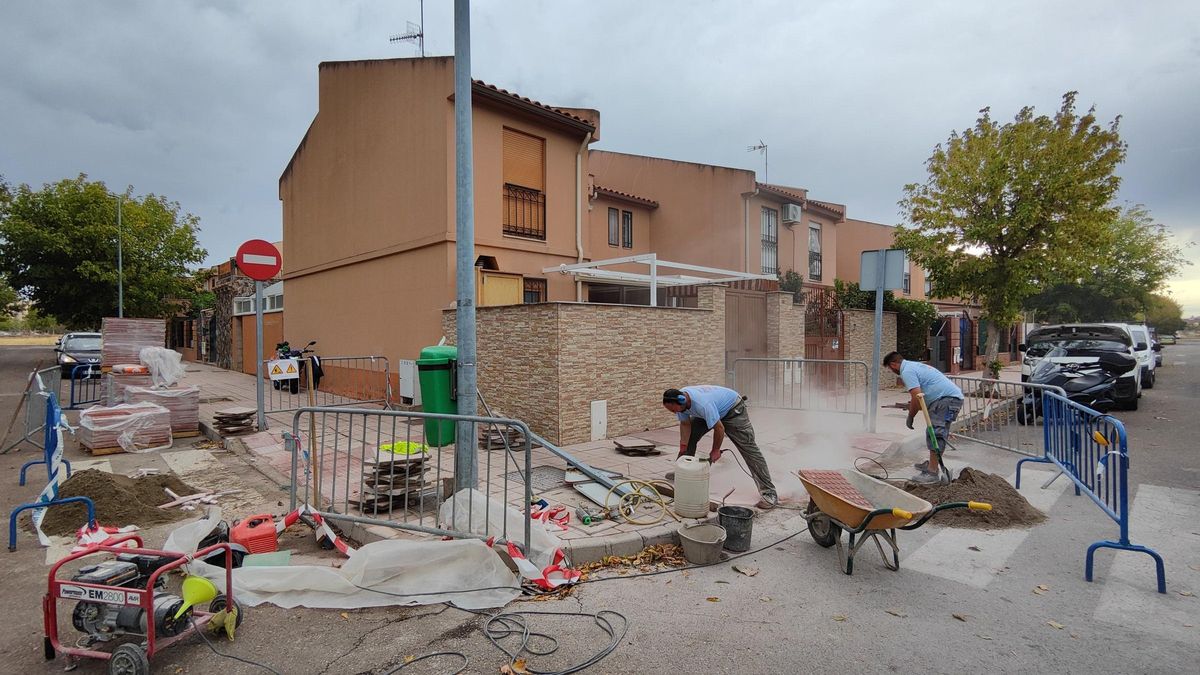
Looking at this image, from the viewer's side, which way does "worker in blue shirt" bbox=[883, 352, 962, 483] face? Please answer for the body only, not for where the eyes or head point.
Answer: to the viewer's left

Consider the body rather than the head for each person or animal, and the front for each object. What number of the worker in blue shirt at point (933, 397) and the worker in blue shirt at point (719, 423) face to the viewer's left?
2

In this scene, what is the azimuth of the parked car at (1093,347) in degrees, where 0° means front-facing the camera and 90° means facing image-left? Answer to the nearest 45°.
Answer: approximately 0°

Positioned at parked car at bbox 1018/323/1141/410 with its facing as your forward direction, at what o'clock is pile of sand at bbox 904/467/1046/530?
The pile of sand is roughly at 12 o'clock from the parked car.

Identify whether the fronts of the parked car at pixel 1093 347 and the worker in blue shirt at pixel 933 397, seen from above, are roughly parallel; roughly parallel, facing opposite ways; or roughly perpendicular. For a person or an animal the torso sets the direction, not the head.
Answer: roughly perpendicular

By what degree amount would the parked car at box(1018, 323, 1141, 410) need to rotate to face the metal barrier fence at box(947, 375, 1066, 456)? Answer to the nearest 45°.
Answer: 0° — it already faces it

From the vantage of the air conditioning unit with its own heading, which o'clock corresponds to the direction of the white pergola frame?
The white pergola frame is roughly at 2 o'clock from the air conditioning unit.

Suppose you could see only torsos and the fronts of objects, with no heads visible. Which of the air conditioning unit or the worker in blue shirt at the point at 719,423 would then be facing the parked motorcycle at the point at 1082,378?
the air conditioning unit

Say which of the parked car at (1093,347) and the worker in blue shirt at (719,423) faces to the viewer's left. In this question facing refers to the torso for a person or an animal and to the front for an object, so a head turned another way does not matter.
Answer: the worker in blue shirt

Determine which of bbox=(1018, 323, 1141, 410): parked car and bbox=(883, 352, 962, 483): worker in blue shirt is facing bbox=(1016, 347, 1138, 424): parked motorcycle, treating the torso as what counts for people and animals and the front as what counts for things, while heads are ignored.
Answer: the parked car

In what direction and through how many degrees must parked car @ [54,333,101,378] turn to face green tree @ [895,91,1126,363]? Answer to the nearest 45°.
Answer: approximately 45° to its left

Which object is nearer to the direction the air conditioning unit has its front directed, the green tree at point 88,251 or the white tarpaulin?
the white tarpaulin
